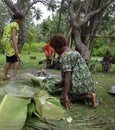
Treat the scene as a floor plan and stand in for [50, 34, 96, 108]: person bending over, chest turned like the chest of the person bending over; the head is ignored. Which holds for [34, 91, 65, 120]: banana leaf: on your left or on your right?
on your left

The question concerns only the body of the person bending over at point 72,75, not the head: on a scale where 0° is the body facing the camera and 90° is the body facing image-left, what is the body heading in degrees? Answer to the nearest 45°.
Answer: approximately 90°

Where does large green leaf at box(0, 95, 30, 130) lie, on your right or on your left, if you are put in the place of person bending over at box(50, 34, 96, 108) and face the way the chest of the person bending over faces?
on your left

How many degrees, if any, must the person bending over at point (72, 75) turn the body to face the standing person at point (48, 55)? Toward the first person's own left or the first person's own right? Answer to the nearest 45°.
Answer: approximately 90° to the first person's own right

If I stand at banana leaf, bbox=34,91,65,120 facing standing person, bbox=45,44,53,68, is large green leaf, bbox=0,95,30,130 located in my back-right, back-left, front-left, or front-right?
back-left
